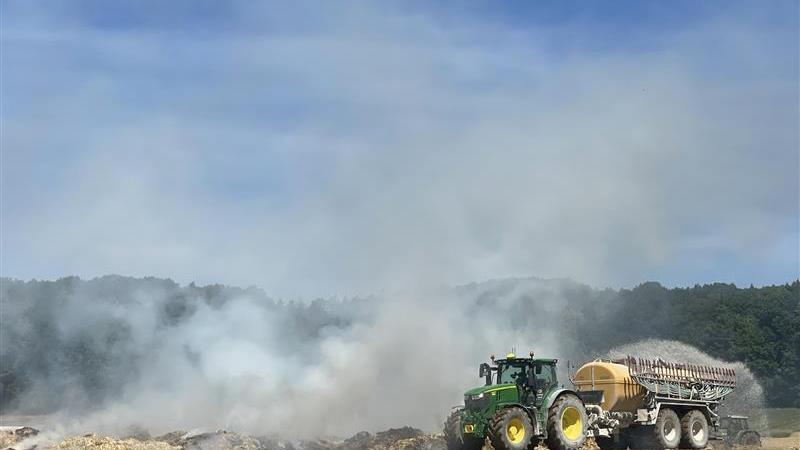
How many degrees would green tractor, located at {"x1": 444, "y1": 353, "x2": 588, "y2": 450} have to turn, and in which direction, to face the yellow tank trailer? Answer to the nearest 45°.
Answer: approximately 180°

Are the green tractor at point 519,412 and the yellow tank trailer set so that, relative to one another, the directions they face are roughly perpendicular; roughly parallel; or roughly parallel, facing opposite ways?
roughly parallel

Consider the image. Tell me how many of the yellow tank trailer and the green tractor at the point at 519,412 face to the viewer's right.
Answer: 0

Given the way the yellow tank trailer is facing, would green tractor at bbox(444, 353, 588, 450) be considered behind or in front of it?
in front

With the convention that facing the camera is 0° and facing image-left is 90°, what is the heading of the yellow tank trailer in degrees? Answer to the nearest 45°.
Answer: approximately 45°

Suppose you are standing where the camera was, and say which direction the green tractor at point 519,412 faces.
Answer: facing the viewer and to the left of the viewer
